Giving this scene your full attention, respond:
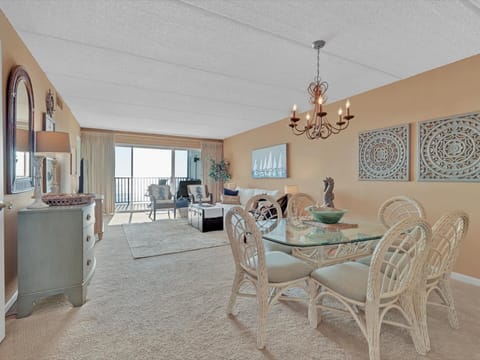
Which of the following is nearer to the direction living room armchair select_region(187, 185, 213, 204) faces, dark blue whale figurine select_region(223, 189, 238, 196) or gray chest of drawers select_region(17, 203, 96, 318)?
the gray chest of drawers

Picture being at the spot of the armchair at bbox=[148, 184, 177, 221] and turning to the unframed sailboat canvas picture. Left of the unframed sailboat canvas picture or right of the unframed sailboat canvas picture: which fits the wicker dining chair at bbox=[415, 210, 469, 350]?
right

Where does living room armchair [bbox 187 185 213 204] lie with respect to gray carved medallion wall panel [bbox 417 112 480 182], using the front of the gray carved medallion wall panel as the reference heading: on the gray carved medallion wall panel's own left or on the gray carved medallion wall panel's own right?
on the gray carved medallion wall panel's own right

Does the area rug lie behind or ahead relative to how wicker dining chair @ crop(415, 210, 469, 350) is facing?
ahead

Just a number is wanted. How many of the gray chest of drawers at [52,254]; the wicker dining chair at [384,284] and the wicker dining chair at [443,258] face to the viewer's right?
1

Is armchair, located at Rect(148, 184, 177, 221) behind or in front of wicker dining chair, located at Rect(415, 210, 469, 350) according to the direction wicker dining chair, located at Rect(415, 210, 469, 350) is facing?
in front

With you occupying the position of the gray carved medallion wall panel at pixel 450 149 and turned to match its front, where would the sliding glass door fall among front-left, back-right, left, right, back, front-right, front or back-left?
front-right

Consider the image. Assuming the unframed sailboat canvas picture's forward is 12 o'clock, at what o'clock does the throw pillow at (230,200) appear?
The throw pillow is roughly at 2 o'clock from the unframed sailboat canvas picture.

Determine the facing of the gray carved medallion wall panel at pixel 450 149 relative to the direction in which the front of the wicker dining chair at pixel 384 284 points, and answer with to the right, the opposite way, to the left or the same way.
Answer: to the left

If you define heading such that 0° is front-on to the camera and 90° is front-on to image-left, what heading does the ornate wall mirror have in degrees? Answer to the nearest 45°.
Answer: approximately 315°

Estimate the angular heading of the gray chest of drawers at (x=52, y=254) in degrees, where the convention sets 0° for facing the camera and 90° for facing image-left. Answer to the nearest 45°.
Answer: approximately 270°

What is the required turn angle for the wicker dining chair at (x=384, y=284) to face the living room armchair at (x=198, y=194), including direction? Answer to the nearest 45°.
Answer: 0° — it already faces it

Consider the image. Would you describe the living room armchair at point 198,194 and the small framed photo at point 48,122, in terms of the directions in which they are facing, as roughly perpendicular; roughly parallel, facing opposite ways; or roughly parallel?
roughly perpendicular

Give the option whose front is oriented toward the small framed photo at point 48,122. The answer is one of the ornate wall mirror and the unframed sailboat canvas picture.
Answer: the unframed sailboat canvas picture
